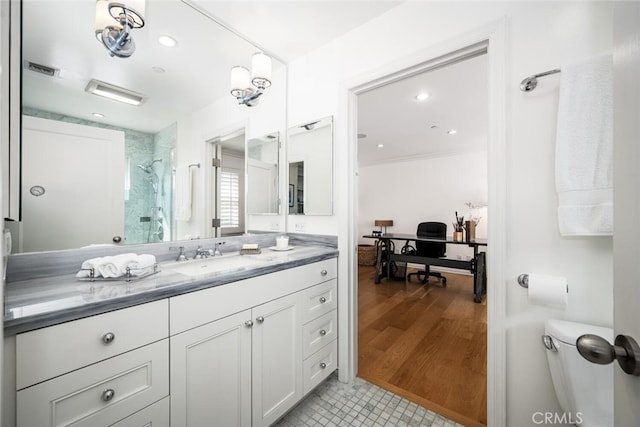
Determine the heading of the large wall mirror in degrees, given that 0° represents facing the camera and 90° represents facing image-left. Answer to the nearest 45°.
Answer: approximately 315°

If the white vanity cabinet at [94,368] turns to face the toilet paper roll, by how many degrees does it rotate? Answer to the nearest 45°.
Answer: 0° — it already faces it
